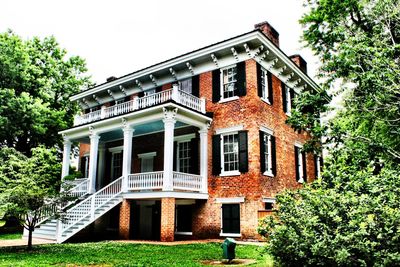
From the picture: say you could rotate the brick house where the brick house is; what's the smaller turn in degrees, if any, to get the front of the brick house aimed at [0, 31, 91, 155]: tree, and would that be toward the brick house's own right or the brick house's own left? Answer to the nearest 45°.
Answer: approximately 90° to the brick house's own right

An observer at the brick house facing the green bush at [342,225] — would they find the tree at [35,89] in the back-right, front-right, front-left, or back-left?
back-right

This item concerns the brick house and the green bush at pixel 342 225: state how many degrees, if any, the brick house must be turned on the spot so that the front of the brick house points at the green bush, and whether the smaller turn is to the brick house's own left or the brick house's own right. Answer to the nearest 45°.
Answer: approximately 45° to the brick house's own left

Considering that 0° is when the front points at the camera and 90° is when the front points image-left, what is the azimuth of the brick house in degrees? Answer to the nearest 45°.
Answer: approximately 45°

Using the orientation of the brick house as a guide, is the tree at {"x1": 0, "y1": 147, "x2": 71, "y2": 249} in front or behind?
in front

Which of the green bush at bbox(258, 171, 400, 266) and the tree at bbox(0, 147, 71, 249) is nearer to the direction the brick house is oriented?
the tree
